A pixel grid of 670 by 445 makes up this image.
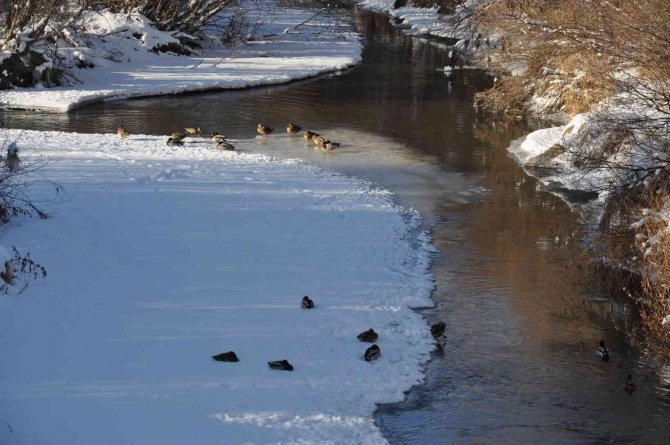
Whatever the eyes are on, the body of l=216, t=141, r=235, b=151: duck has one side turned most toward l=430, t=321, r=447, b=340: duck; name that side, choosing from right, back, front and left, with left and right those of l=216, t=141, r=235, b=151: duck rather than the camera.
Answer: left

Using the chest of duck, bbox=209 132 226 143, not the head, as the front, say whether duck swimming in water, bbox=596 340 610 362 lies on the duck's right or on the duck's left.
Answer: on the duck's left

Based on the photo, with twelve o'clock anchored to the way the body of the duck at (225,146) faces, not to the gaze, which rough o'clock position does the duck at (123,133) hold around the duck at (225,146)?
the duck at (123,133) is roughly at 1 o'clock from the duck at (225,146).

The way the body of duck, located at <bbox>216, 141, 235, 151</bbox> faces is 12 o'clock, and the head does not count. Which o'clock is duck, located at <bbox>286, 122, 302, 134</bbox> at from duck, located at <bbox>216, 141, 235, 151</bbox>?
duck, located at <bbox>286, 122, 302, 134</bbox> is roughly at 4 o'clock from duck, located at <bbox>216, 141, 235, 151</bbox>.

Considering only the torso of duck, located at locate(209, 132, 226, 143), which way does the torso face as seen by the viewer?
to the viewer's left

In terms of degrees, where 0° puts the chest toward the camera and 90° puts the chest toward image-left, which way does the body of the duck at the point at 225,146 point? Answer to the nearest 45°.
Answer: approximately 90°

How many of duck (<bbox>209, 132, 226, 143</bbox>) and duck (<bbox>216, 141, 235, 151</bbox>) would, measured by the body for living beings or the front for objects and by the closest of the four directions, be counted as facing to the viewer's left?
2
